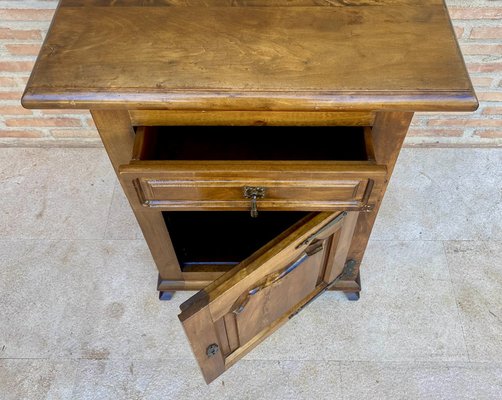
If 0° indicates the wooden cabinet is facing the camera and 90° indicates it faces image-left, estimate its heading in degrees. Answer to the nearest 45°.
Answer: approximately 0°
